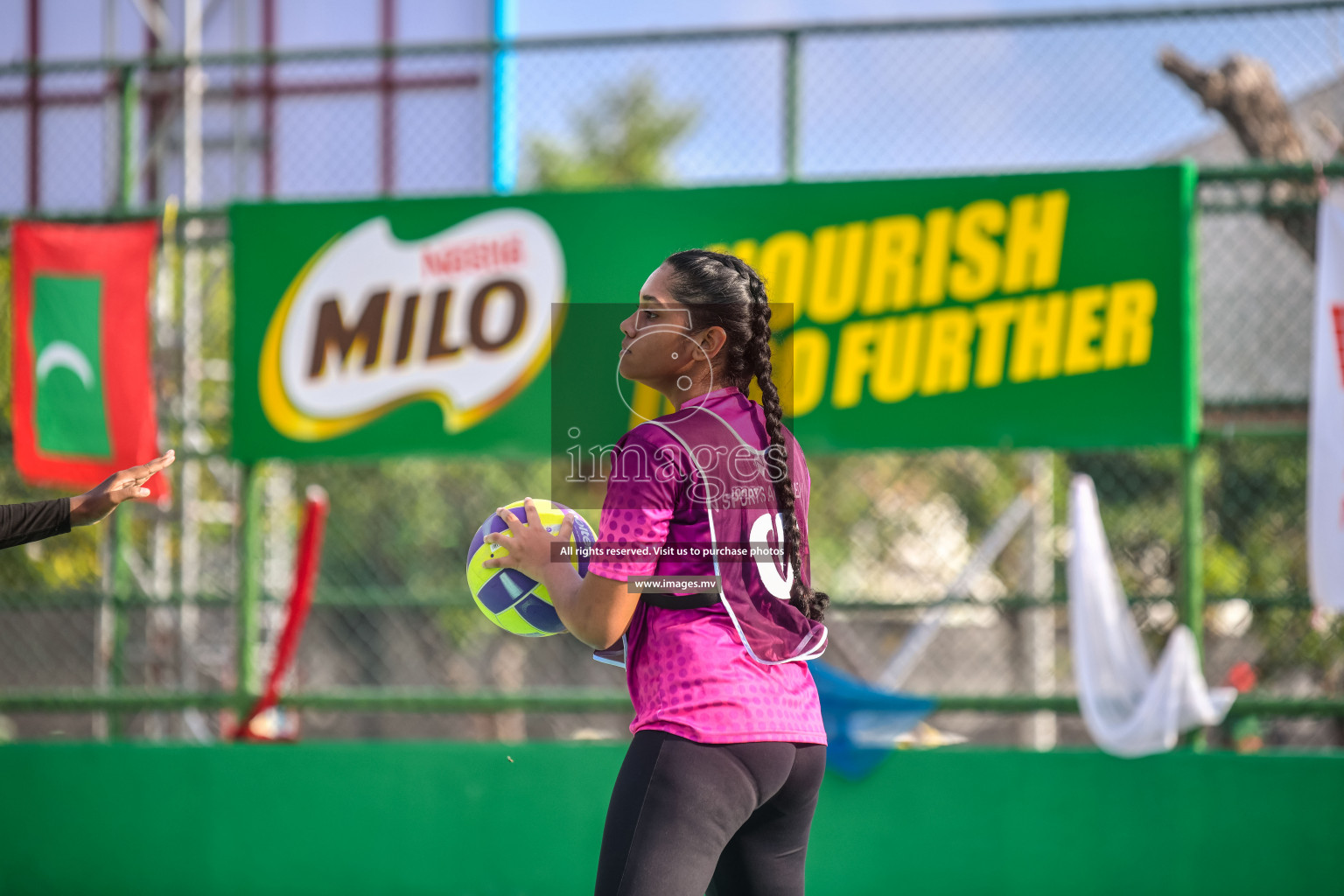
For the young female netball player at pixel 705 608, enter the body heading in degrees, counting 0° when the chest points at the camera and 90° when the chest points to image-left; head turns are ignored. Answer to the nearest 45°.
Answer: approximately 135°

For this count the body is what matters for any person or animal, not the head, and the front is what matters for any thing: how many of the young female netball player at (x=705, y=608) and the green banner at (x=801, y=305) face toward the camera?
1

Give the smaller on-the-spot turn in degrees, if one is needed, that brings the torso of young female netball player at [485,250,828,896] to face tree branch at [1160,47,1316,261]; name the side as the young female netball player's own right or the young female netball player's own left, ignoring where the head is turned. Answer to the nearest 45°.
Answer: approximately 90° to the young female netball player's own right

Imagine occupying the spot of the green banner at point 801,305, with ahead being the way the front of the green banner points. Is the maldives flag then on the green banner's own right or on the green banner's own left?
on the green banner's own right

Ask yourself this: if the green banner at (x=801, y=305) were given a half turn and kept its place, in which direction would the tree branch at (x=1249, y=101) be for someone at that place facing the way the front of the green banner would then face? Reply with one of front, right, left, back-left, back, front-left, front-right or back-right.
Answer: front-right

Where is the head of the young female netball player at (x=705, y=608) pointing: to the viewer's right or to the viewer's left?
to the viewer's left

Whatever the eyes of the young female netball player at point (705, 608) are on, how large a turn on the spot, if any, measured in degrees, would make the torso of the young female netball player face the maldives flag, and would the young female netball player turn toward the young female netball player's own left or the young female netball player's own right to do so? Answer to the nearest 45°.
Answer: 0° — they already face it

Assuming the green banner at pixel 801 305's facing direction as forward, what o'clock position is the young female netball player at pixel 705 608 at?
The young female netball player is roughly at 12 o'clock from the green banner.

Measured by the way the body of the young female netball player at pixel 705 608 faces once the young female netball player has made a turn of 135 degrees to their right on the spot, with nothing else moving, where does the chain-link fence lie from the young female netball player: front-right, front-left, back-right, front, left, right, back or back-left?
left

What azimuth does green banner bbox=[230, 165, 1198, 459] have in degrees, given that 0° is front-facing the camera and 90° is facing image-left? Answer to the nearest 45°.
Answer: approximately 0°
